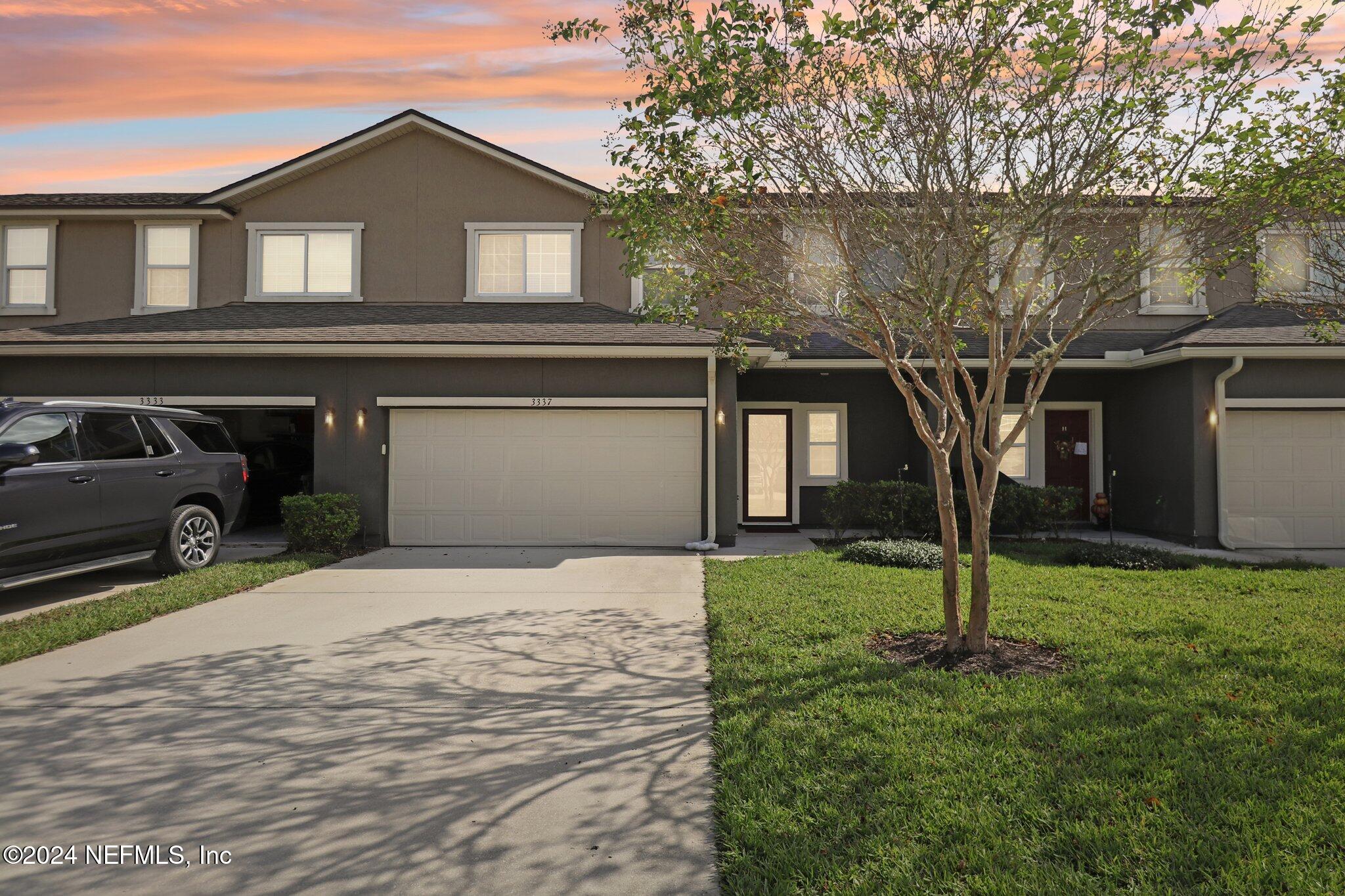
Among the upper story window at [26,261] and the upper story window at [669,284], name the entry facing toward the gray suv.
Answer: the upper story window at [26,261]

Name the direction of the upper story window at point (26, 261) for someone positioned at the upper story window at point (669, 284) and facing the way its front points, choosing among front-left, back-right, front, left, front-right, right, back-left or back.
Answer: back-right

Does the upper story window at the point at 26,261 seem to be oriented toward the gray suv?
yes

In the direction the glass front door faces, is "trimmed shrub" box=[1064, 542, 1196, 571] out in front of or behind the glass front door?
in front

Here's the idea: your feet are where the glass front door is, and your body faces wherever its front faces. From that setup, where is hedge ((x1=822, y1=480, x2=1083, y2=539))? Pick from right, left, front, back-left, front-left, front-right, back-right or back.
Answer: front-left

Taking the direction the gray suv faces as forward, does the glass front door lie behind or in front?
behind

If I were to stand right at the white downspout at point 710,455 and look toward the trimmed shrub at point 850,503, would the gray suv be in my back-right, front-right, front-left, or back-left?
back-right

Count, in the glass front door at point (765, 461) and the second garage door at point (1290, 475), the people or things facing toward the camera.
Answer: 2

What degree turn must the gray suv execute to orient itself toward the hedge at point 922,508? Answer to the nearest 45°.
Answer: approximately 135° to its left

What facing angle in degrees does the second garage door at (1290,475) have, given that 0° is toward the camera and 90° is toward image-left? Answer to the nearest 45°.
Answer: approximately 0°
